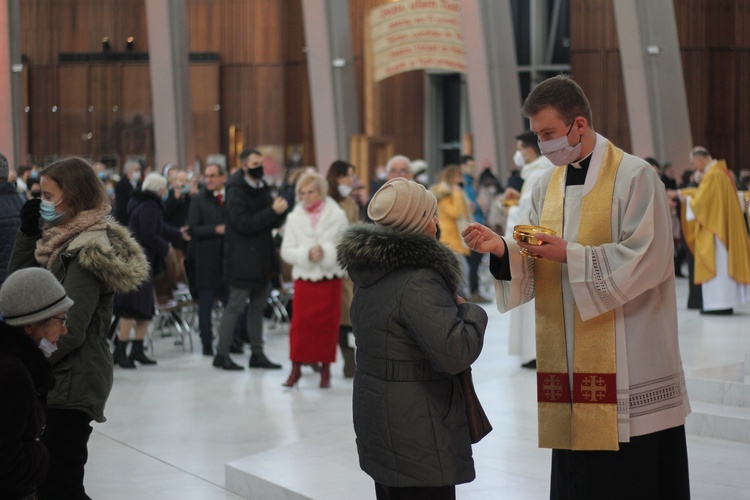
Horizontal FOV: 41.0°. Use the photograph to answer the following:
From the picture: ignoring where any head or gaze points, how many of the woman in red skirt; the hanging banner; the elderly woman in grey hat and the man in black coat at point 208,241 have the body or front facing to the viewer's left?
0

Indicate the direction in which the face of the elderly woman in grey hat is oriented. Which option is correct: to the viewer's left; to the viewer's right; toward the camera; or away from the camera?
to the viewer's right

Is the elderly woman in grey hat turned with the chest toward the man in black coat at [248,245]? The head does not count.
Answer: no

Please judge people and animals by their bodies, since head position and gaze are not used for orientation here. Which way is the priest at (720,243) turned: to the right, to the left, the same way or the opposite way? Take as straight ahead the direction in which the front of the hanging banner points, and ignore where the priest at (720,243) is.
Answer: to the right

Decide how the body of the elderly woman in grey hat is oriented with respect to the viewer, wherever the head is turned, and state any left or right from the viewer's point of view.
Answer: facing to the right of the viewer

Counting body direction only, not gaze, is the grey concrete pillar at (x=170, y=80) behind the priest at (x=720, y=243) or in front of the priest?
in front

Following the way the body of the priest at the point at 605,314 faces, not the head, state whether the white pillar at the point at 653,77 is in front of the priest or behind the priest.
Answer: behind

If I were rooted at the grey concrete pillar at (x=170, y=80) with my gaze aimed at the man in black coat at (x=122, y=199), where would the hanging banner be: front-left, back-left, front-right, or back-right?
front-left

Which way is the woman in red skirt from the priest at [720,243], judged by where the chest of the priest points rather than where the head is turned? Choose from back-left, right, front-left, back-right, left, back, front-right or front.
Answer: front-left

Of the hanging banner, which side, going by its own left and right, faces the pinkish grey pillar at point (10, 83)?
right

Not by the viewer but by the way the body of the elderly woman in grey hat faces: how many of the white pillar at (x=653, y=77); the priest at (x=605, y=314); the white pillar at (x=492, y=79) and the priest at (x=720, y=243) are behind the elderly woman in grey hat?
0

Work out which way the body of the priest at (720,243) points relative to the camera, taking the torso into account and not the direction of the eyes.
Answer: to the viewer's left

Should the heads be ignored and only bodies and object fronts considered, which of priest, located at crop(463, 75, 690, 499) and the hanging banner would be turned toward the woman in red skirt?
the hanging banner

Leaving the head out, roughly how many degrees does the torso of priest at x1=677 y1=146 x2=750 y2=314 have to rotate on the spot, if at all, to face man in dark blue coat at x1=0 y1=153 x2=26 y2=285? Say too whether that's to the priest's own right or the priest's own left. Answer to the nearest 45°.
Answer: approximately 45° to the priest's own left

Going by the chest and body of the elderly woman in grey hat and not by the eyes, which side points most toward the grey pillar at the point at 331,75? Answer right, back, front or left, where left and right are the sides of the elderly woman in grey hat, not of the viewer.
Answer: left

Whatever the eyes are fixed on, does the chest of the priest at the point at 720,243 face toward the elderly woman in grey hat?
no

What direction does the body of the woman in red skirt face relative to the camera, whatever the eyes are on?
toward the camera

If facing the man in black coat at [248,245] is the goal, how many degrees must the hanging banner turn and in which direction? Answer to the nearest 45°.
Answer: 0° — it already faces them

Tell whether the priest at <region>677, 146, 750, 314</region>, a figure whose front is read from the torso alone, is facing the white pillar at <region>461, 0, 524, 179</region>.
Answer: no

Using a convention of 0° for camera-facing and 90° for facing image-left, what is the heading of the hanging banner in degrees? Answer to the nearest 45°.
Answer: approximately 0°

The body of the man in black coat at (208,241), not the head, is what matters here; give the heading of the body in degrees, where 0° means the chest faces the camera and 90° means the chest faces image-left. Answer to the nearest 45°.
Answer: approximately 315°

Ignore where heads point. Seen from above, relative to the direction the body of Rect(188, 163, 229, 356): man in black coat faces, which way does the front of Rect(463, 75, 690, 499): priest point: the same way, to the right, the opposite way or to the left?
to the right
